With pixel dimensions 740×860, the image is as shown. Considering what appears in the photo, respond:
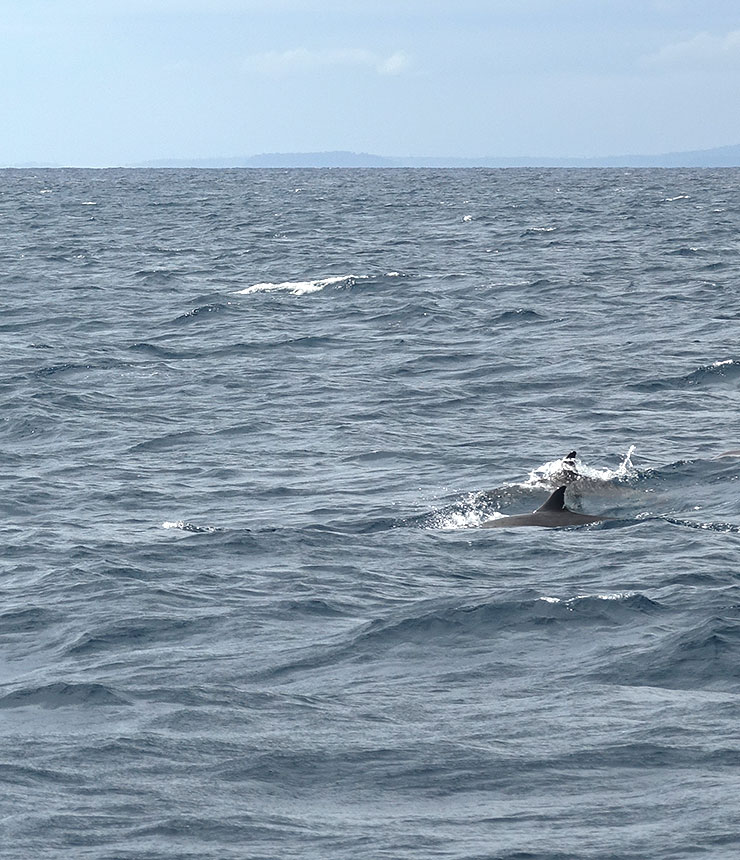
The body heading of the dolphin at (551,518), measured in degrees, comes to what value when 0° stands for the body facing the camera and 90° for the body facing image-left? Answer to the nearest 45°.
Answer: approximately 90°
